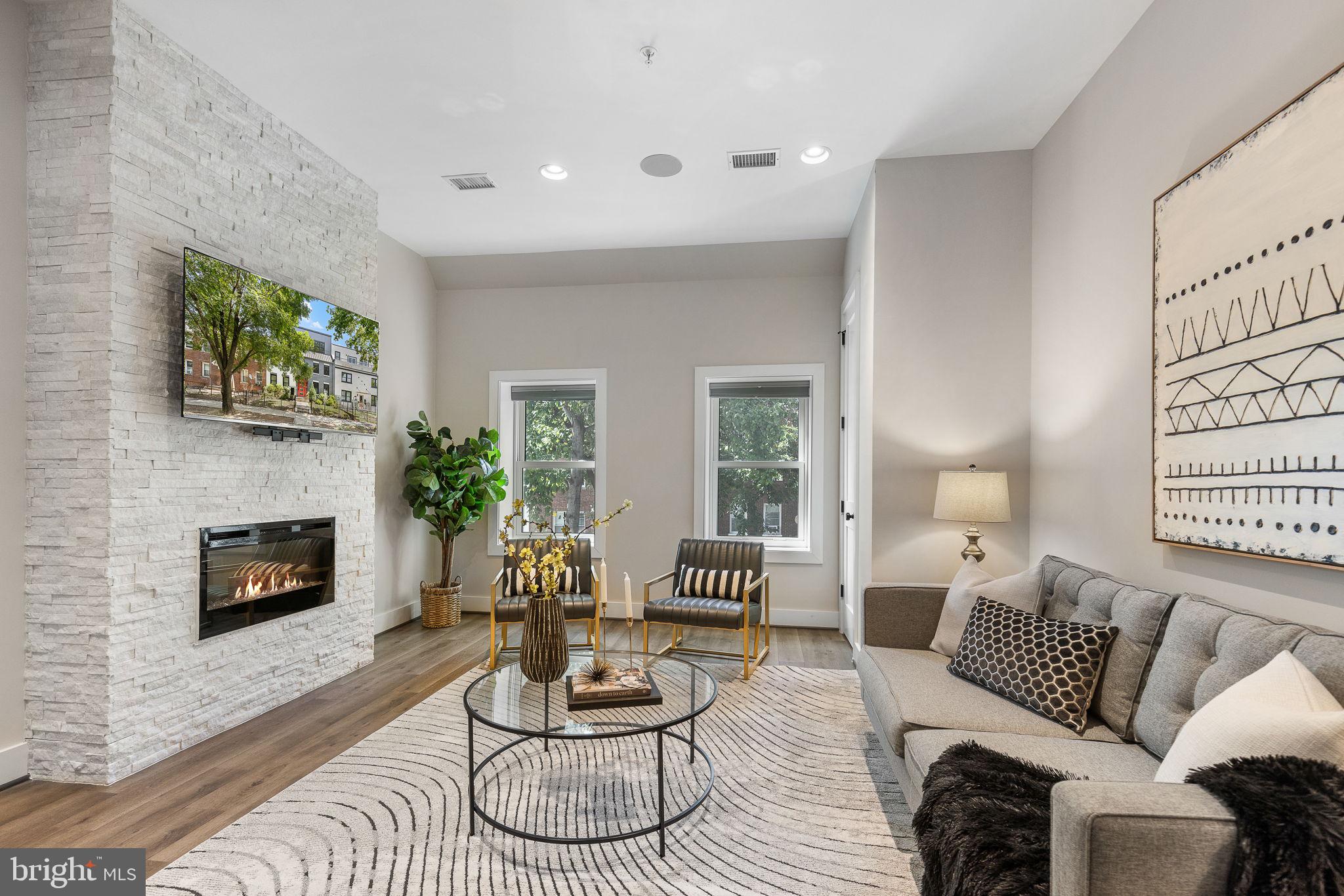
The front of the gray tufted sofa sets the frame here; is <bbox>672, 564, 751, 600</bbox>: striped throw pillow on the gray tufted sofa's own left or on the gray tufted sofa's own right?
on the gray tufted sofa's own right

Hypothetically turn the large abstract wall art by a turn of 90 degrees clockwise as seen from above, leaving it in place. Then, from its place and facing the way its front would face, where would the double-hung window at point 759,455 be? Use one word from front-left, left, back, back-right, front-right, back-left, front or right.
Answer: front

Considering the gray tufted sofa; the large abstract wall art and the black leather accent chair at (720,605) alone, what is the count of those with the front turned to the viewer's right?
0

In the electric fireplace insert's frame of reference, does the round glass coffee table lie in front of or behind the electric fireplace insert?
in front

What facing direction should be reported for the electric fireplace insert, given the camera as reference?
facing the viewer and to the right of the viewer

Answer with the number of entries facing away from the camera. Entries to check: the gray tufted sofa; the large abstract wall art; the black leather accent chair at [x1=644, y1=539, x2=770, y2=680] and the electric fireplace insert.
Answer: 0

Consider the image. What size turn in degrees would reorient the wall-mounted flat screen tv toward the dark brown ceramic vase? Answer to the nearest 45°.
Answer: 0° — it already faces it

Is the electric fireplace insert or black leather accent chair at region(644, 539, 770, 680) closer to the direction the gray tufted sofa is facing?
the electric fireplace insert

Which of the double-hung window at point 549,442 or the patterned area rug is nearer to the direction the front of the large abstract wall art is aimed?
the patterned area rug

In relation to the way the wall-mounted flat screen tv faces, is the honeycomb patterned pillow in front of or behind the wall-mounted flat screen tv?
in front
